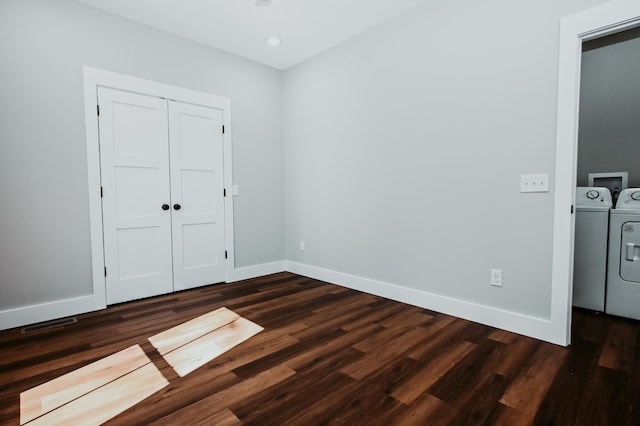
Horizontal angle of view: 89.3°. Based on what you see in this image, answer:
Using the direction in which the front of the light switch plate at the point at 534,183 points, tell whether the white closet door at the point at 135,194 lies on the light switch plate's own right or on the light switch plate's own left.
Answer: on the light switch plate's own right

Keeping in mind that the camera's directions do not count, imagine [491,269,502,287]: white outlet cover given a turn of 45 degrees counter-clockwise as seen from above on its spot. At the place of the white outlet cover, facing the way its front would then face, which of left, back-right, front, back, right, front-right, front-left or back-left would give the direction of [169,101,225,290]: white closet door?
back-right

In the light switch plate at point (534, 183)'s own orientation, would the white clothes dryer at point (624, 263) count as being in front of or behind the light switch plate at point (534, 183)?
behind

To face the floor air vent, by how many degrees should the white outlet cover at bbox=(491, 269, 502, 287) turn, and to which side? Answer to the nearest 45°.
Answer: approximately 45° to its right

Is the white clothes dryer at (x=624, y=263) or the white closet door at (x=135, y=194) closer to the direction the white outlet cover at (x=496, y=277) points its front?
the white closet door

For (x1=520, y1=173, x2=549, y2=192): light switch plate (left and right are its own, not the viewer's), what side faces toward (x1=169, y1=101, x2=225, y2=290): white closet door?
right

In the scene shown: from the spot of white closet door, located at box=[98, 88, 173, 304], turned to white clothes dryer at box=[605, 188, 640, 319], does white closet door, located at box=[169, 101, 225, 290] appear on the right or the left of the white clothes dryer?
left

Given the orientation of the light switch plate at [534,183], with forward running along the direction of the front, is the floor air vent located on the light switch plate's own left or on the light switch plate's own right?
on the light switch plate's own right

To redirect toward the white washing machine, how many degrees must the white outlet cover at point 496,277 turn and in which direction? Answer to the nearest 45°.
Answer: approximately 135° to its left
